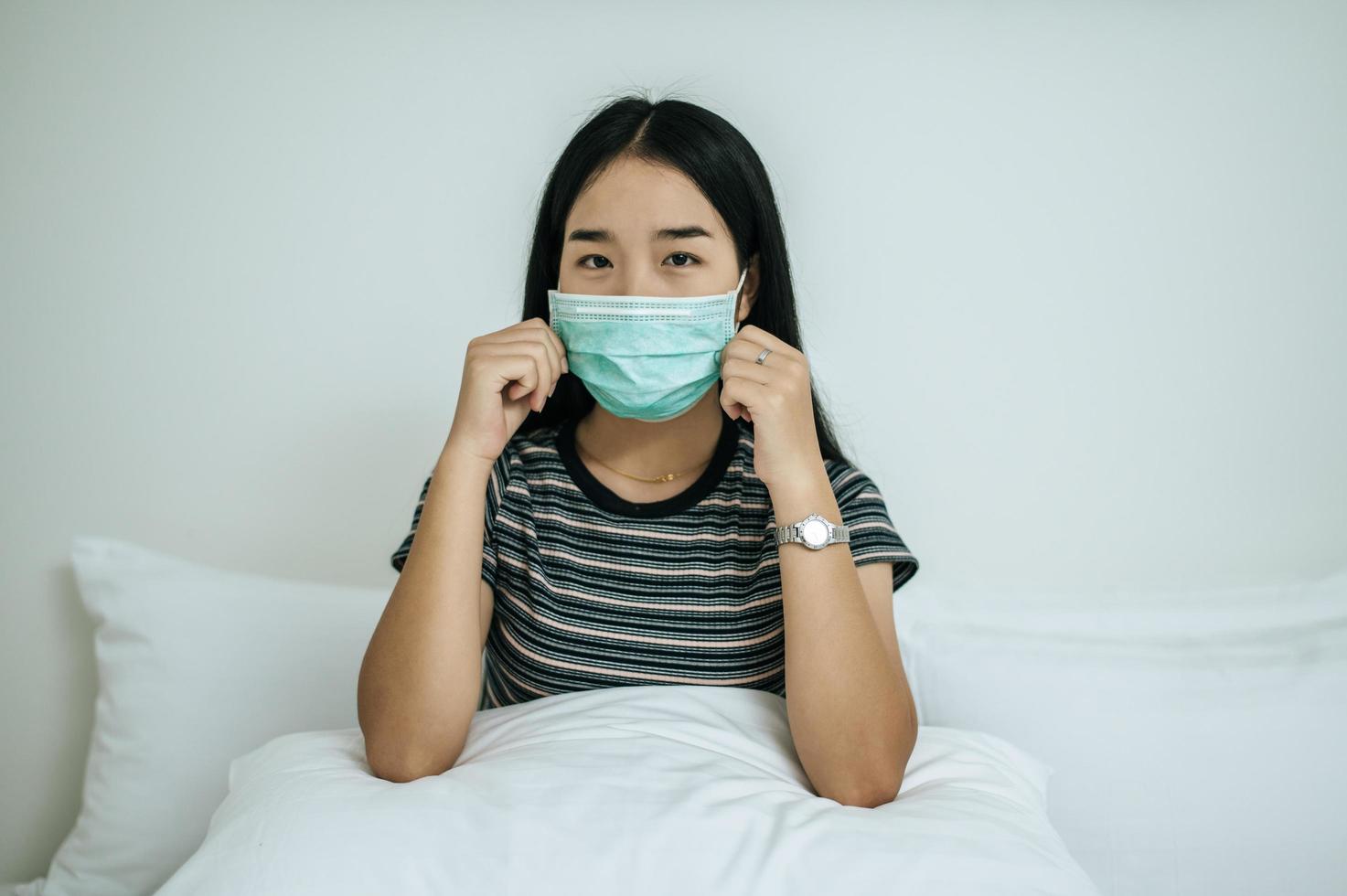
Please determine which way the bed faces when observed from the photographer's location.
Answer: facing the viewer

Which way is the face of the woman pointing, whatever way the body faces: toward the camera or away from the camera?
toward the camera
